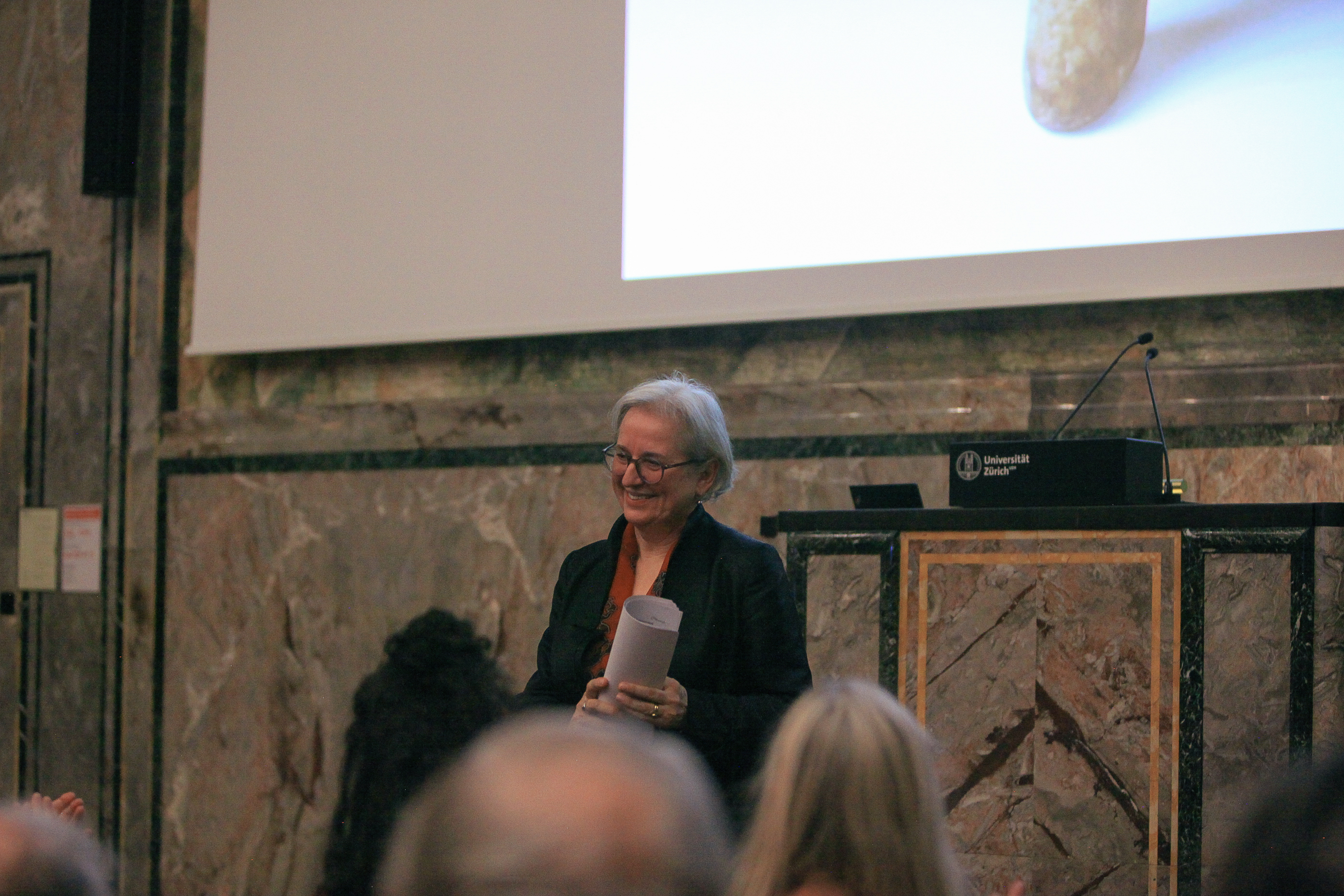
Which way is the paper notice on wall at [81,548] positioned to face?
toward the camera

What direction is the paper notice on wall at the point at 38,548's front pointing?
toward the camera

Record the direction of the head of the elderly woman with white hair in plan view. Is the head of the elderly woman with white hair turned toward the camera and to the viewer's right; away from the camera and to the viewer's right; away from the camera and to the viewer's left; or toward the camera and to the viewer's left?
toward the camera and to the viewer's left

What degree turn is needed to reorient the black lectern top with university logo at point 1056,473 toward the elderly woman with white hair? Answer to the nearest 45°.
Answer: approximately 45° to its right

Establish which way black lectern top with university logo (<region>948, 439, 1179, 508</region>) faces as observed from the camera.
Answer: facing the viewer

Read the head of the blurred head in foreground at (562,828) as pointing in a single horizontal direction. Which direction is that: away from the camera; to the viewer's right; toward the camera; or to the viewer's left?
away from the camera

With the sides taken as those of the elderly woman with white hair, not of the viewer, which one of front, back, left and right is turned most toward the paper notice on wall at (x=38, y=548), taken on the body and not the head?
right

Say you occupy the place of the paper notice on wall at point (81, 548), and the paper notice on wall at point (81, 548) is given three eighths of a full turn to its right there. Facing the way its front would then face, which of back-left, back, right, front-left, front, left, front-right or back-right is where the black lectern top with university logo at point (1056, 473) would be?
back

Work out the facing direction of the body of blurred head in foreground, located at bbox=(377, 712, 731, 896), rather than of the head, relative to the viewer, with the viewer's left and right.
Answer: facing away from the viewer
